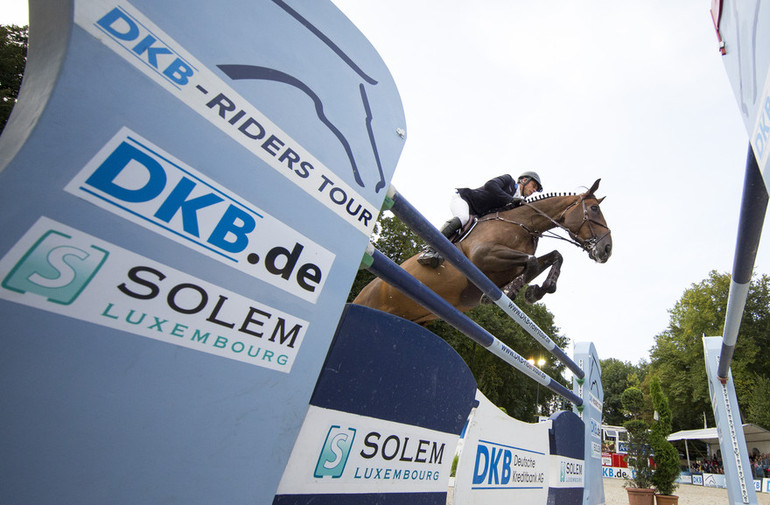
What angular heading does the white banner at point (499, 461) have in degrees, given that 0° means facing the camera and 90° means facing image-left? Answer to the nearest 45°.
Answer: approximately 315°

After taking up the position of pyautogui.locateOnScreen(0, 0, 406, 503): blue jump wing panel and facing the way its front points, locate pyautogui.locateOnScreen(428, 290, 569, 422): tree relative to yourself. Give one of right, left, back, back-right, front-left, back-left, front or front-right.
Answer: left

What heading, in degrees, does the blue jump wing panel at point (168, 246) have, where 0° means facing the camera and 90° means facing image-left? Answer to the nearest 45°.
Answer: approximately 315°

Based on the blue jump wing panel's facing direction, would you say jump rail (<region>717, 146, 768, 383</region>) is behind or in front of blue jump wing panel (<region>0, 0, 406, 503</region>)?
in front

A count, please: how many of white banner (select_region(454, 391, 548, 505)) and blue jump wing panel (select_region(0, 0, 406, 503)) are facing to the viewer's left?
0

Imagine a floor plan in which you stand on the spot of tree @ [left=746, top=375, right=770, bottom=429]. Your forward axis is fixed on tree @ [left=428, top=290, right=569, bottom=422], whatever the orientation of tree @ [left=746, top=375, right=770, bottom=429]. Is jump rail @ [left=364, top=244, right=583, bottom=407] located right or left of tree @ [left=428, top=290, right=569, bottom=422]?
left

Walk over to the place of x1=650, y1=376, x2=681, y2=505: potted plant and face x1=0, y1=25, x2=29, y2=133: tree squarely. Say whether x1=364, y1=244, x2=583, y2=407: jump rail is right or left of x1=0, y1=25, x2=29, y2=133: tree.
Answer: left

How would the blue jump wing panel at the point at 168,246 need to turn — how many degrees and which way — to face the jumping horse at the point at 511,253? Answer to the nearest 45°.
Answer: approximately 90° to its left

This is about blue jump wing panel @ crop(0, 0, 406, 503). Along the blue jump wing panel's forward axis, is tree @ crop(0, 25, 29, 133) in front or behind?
behind

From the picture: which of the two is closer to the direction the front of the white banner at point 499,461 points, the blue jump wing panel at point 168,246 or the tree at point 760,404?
the blue jump wing panel

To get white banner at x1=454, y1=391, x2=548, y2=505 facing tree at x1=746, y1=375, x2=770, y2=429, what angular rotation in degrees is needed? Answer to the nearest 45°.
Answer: approximately 90° to its left
